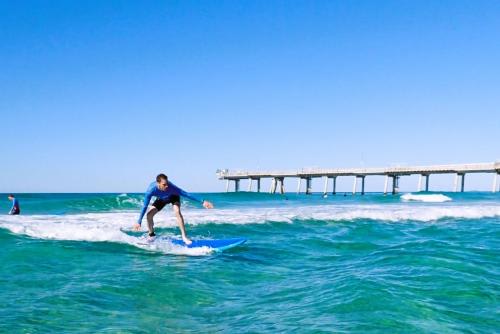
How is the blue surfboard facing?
to the viewer's right

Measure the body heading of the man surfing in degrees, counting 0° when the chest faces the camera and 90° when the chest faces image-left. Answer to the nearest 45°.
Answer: approximately 0°
